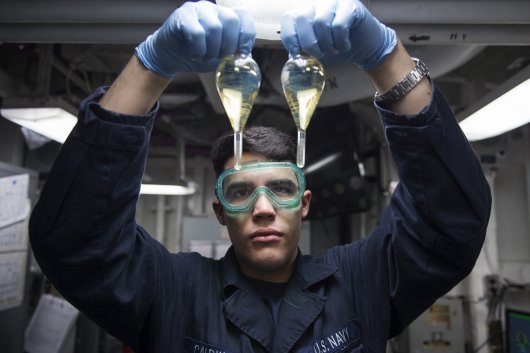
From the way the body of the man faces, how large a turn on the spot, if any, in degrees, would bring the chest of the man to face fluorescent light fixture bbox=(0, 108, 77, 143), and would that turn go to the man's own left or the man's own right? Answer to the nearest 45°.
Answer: approximately 135° to the man's own right

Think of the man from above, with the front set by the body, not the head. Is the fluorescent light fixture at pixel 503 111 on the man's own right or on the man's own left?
on the man's own left

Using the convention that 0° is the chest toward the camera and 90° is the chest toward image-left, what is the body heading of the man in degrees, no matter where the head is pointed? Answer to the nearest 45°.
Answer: approximately 0°

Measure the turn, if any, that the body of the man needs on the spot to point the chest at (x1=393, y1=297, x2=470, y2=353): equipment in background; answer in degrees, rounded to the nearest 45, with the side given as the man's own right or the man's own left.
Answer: approximately 135° to the man's own left

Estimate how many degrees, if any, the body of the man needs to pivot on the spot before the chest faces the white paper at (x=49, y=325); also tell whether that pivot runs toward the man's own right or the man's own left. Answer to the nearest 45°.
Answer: approximately 135° to the man's own right

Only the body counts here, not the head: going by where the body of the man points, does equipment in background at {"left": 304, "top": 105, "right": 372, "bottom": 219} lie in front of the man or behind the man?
behind
